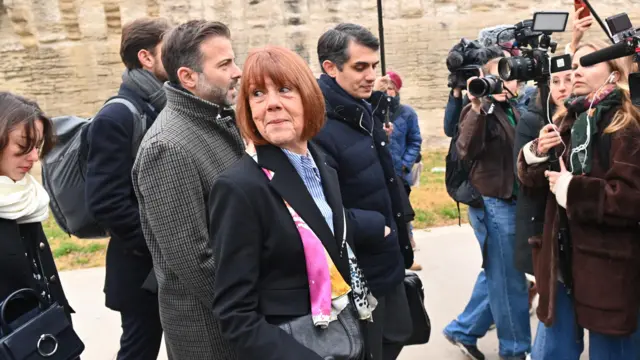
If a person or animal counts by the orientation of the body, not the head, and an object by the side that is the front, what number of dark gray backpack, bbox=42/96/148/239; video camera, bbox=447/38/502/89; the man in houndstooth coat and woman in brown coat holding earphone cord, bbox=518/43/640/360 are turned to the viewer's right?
1

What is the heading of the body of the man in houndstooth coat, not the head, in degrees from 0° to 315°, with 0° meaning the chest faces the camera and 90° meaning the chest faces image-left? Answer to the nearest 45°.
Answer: approximately 270°

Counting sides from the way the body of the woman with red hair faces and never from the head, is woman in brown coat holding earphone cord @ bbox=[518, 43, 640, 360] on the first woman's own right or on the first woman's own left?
on the first woman's own left

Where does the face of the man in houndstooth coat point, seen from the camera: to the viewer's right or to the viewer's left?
to the viewer's right

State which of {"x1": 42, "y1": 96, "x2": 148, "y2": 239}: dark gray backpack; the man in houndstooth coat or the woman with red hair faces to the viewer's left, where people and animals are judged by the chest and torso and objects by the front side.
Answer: the dark gray backpack

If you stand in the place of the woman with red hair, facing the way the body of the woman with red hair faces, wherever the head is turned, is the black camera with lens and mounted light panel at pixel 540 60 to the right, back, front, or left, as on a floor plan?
left

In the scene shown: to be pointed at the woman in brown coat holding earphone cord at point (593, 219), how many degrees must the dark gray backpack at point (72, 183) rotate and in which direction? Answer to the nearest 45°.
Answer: approximately 135° to its left

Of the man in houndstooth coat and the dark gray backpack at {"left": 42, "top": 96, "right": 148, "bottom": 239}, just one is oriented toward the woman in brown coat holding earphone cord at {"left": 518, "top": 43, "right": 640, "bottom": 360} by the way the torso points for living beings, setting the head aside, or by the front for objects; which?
the man in houndstooth coat

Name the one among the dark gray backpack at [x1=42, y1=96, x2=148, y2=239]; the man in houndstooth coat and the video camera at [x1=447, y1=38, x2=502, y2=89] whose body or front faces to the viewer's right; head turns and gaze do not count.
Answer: the man in houndstooth coat

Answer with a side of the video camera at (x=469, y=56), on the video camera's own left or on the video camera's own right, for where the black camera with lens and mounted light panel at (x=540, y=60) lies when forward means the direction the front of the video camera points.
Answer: on the video camera's own left

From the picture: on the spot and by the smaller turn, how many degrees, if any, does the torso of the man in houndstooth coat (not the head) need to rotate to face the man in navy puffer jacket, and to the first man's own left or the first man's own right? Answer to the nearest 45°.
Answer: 0° — they already face them

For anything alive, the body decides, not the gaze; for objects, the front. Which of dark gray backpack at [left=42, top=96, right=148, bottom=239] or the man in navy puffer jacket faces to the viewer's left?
the dark gray backpack

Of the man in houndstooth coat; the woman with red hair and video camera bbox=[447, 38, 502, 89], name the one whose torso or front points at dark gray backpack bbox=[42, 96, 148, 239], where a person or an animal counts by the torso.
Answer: the video camera

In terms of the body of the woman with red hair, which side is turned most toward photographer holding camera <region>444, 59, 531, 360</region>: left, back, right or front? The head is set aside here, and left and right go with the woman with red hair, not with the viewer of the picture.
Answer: left

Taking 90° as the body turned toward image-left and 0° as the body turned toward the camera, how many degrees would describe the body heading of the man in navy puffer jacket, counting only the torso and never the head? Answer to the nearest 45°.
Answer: approximately 315°

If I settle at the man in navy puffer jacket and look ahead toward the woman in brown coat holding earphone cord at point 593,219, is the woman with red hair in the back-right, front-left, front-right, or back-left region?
back-right

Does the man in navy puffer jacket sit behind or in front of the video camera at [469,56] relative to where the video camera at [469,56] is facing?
in front
